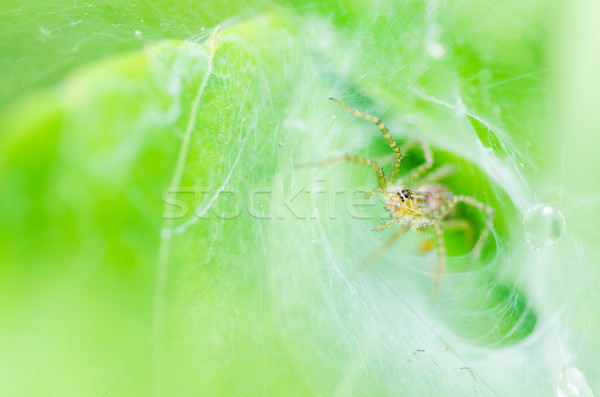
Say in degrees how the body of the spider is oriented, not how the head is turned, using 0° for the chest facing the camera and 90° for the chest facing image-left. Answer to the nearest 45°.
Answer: approximately 45°
